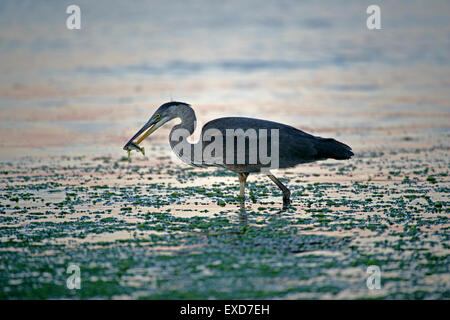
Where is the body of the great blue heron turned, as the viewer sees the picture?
to the viewer's left
